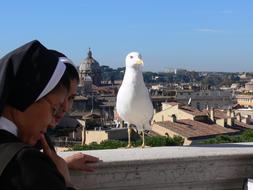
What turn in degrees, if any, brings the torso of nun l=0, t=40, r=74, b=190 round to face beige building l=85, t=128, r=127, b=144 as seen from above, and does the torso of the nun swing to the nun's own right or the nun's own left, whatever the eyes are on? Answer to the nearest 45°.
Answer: approximately 90° to the nun's own left

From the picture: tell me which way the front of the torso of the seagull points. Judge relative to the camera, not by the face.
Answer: toward the camera

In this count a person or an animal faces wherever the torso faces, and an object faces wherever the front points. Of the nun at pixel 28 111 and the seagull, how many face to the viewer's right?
1

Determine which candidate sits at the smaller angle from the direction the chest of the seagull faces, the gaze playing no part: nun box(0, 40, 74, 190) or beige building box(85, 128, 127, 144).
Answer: the nun

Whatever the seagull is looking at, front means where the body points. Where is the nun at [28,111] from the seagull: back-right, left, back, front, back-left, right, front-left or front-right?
front

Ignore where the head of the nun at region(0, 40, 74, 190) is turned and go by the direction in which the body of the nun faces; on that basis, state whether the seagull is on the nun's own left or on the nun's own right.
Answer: on the nun's own left

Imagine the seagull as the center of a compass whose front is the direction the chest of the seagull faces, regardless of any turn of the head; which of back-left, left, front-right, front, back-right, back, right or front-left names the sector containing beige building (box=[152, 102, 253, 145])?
back

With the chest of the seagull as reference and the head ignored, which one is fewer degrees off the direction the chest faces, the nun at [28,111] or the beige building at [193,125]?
the nun

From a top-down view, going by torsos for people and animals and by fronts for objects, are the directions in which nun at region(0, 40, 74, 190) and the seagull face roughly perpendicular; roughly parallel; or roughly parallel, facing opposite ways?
roughly perpendicular

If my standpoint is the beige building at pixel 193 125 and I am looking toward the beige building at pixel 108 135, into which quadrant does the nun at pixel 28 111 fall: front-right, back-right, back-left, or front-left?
front-left

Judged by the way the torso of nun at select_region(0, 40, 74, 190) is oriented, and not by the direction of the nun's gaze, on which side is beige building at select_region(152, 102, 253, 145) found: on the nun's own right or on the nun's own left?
on the nun's own left

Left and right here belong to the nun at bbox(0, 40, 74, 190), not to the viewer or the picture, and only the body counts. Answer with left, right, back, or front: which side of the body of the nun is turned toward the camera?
right

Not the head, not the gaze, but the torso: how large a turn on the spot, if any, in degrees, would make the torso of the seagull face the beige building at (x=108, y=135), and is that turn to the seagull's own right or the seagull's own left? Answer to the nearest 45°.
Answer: approximately 180°

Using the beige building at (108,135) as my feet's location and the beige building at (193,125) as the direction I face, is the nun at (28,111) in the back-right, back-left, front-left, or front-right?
back-right
